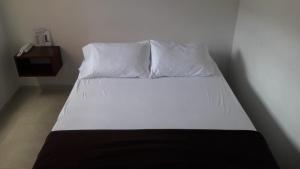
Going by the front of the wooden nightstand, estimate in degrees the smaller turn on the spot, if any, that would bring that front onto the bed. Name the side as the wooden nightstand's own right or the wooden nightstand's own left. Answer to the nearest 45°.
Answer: approximately 45° to the wooden nightstand's own left

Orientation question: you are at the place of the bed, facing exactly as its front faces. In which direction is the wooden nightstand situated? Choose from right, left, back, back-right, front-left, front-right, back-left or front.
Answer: back-right

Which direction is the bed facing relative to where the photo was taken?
toward the camera

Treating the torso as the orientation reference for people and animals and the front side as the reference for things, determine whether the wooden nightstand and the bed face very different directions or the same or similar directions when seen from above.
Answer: same or similar directions

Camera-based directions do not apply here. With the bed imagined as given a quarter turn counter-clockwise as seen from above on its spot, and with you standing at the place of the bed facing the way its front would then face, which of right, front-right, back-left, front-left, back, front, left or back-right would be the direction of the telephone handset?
back-left

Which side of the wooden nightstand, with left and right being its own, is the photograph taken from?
front
